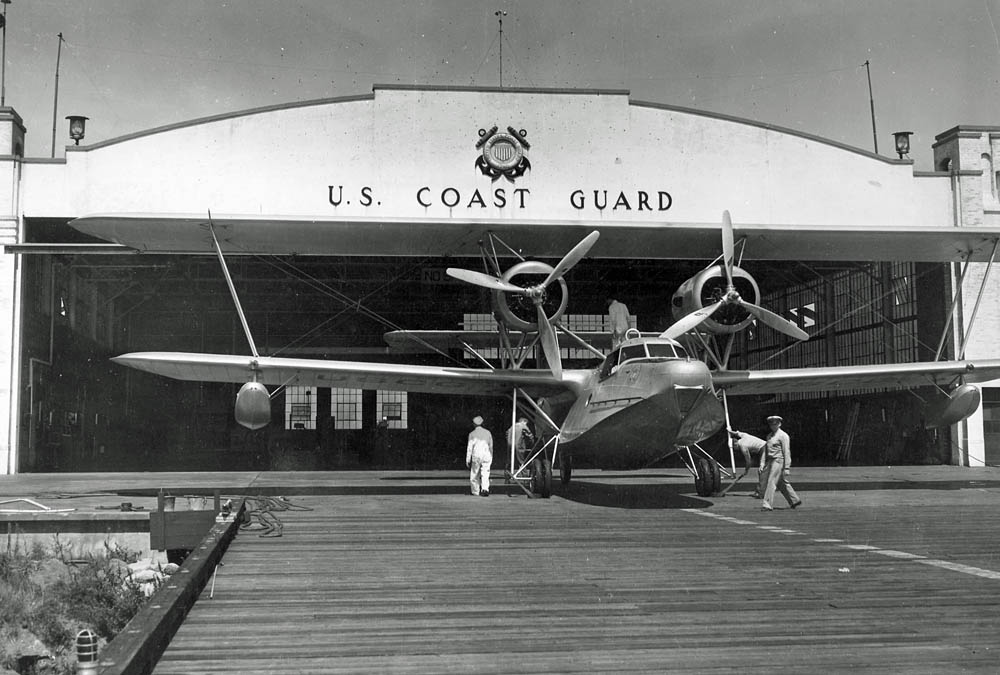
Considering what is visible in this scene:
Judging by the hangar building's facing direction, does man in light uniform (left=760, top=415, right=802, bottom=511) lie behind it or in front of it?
in front

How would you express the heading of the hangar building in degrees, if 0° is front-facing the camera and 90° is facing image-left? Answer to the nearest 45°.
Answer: approximately 0°

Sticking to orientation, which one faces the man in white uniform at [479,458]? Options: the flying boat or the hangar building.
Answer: the hangar building

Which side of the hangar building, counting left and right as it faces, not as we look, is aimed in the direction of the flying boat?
front

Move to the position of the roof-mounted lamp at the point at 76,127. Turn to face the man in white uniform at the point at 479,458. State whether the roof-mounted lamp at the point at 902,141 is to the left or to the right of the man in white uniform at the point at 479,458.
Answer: left

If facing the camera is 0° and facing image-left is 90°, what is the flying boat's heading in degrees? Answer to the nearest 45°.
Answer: approximately 315°

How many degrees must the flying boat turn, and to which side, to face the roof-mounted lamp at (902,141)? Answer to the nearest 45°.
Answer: approximately 90° to its left

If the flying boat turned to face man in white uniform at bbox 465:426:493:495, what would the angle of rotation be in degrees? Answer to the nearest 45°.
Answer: approximately 135° to its right

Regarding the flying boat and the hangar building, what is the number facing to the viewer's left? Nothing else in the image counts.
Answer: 0

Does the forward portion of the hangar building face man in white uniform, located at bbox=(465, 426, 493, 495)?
yes
